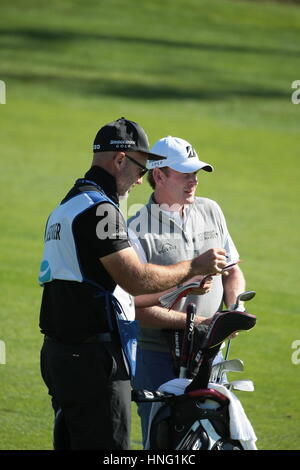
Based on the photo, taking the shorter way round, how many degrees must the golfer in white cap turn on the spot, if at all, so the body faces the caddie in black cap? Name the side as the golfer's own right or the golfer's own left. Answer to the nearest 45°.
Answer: approximately 45° to the golfer's own right
